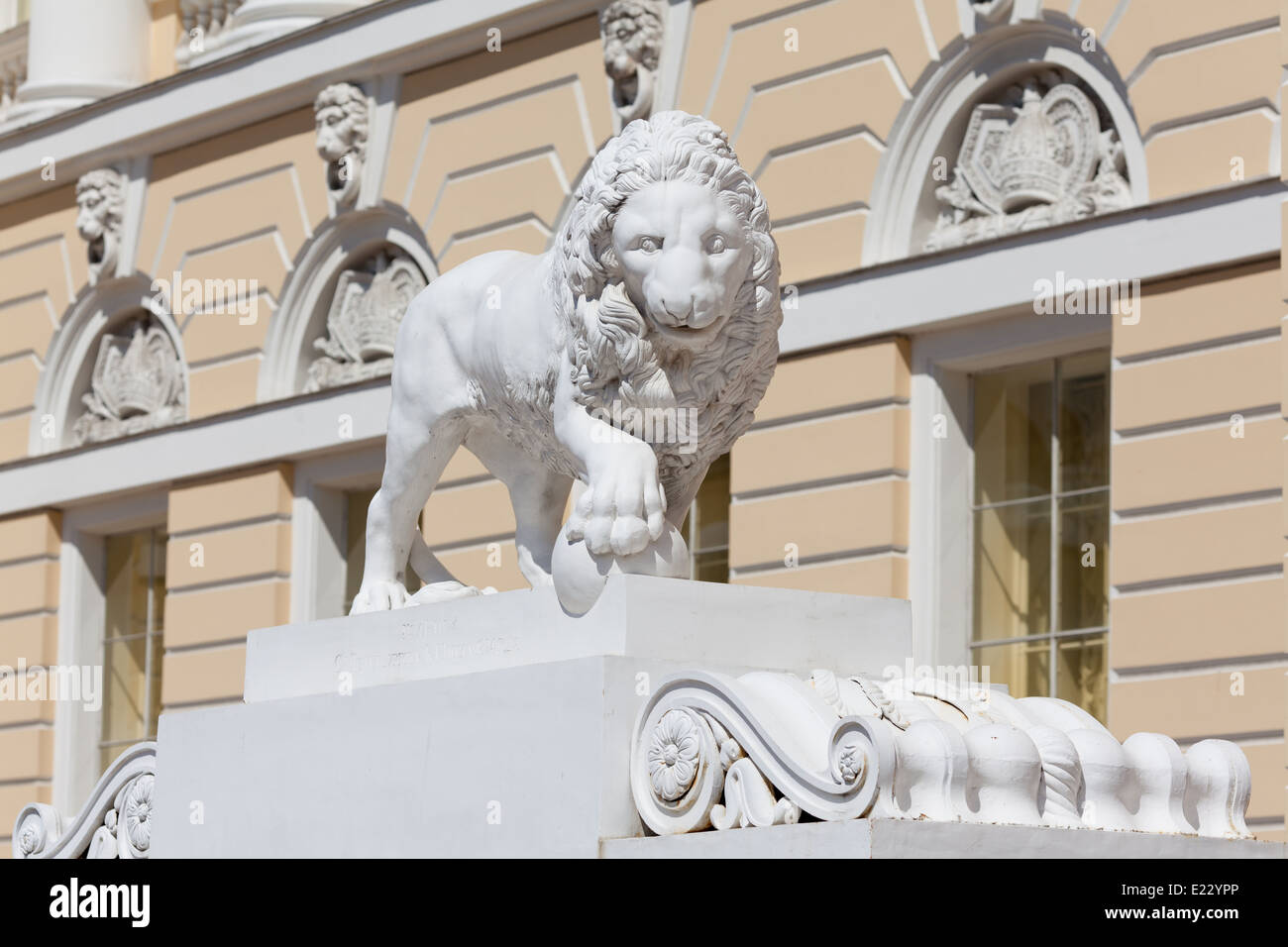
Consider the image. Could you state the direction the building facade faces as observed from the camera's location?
facing the viewer and to the left of the viewer

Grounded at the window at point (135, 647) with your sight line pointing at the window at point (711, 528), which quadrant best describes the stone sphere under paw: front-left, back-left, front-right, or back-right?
front-right

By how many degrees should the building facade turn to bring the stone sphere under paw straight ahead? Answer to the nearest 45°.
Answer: approximately 45° to its left

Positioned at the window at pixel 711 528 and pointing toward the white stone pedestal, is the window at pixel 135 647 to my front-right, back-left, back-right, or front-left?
back-right

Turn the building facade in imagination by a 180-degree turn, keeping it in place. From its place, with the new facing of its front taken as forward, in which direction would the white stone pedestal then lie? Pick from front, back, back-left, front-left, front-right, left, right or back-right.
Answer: back-right
